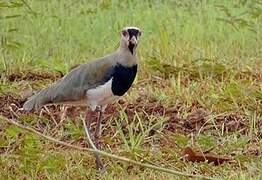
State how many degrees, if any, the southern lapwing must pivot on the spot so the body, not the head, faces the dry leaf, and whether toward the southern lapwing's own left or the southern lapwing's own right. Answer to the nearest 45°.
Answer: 0° — it already faces it

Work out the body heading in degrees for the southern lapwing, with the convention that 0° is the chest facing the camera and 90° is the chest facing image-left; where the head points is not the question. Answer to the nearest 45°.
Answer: approximately 270°
